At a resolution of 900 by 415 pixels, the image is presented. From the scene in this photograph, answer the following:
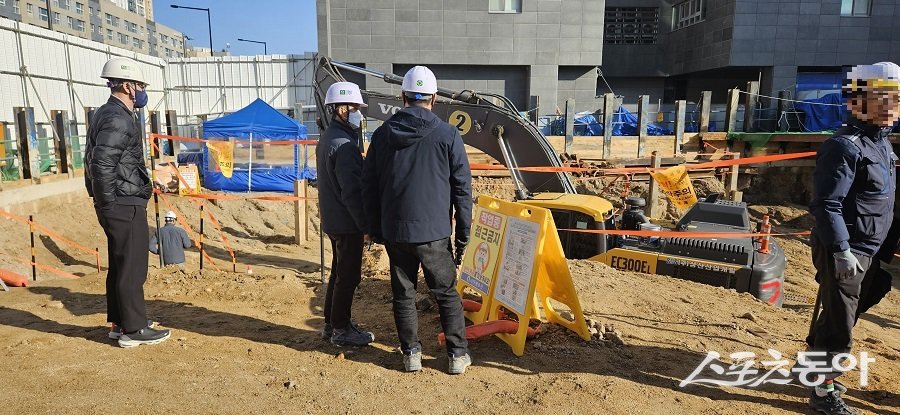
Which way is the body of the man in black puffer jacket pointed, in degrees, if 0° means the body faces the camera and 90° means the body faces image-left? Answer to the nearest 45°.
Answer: approximately 270°

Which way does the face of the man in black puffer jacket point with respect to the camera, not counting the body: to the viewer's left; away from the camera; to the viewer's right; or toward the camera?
to the viewer's right

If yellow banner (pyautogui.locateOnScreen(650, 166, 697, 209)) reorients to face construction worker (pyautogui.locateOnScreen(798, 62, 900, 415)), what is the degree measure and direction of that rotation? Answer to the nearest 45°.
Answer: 0° — it already faces them

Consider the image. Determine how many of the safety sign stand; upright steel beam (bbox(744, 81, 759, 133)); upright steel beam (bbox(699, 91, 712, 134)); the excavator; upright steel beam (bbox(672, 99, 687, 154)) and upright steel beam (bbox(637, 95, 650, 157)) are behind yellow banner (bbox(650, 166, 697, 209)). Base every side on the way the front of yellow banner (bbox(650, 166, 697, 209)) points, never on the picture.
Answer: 4

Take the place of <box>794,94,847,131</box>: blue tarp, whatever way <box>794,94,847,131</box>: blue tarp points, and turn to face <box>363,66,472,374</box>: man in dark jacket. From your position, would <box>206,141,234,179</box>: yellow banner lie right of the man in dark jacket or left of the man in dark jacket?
right

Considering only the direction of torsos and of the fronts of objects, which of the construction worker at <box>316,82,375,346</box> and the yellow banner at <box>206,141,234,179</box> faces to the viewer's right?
the construction worker

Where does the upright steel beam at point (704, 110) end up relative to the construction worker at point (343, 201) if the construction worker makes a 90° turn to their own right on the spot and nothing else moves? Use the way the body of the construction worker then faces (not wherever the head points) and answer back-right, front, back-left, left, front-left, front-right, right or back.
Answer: back-left

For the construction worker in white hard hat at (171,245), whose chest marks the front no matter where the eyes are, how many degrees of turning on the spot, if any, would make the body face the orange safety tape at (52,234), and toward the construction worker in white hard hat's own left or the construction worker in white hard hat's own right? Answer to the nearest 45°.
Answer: approximately 45° to the construction worker's own left

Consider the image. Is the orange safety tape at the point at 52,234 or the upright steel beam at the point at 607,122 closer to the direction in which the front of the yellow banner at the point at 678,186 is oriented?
the orange safety tape

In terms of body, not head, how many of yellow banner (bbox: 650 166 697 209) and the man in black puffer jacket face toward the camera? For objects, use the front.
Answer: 1

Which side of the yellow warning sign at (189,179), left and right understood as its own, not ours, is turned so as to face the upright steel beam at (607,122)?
left

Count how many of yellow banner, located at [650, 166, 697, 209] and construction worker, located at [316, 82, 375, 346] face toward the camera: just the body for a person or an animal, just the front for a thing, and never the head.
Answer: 1

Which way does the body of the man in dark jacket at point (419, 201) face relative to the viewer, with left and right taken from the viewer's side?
facing away from the viewer
